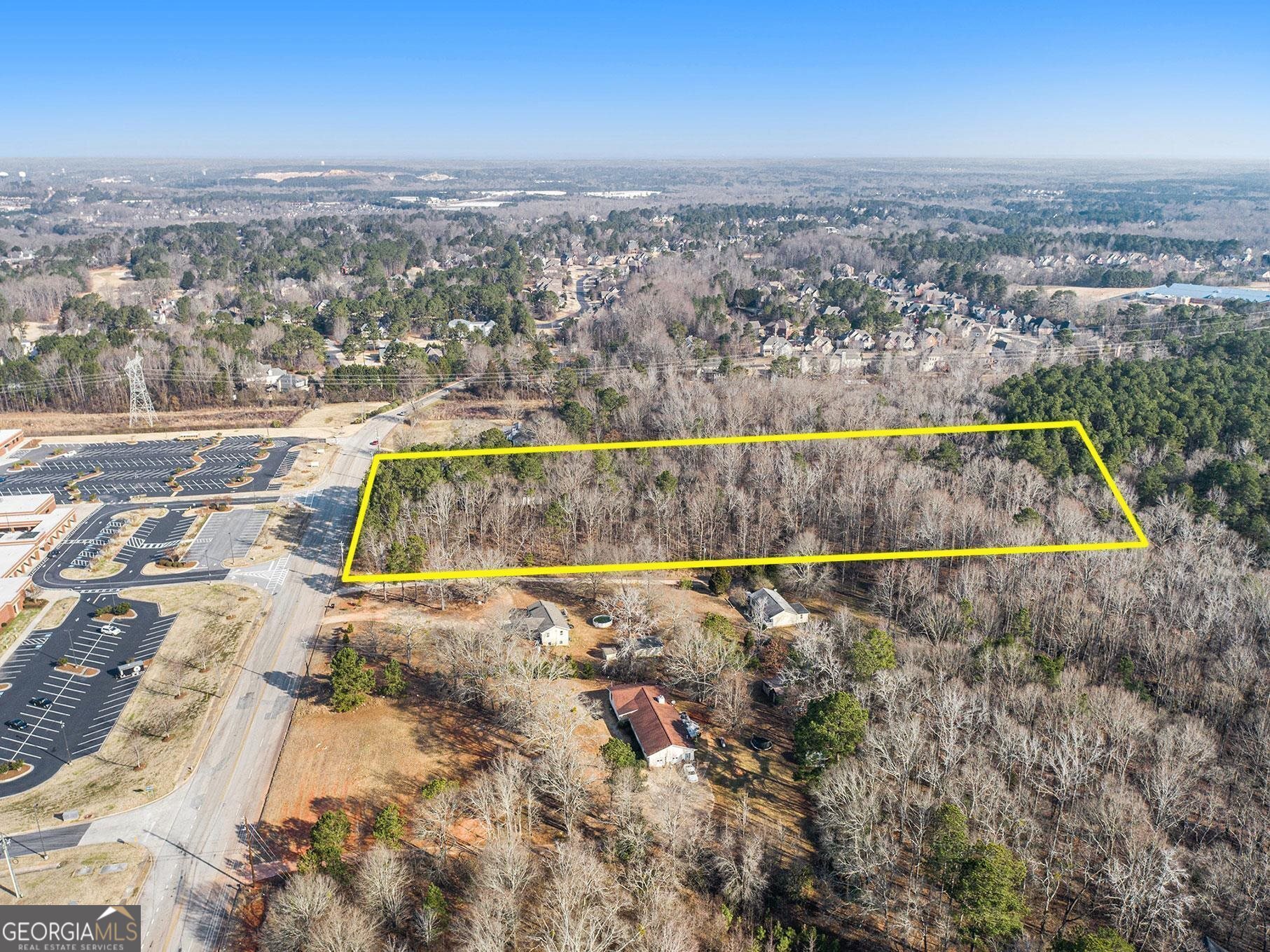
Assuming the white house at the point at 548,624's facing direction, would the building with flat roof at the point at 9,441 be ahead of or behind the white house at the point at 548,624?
ahead

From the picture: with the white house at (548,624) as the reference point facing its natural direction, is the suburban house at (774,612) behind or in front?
behind

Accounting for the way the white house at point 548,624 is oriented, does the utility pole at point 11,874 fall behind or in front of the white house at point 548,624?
in front

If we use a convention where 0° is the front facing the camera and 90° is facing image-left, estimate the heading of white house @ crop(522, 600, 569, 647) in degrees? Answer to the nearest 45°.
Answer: approximately 90°

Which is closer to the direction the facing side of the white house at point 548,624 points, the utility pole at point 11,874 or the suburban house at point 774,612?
the utility pole

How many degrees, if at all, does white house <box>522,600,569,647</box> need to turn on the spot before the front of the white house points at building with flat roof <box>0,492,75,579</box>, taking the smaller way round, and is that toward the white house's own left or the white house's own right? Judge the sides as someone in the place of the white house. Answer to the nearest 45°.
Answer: approximately 45° to the white house's own right

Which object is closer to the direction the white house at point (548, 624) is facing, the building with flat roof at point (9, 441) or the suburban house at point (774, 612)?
the building with flat roof

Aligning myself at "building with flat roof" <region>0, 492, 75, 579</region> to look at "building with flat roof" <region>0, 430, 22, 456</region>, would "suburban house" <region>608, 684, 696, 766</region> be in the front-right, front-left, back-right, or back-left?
back-right
